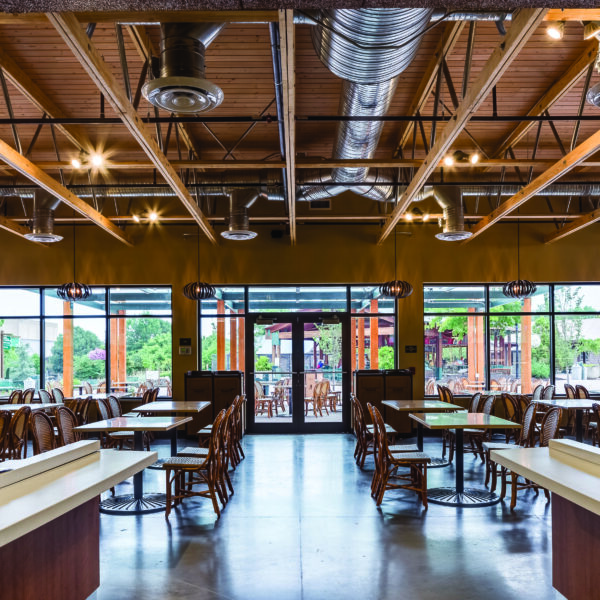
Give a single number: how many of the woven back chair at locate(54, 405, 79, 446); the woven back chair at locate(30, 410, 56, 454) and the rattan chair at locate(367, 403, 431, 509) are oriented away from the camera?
0

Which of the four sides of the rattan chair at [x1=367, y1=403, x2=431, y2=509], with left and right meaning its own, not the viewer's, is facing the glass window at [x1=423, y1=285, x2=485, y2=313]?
left

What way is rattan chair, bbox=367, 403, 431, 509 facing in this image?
to the viewer's right
